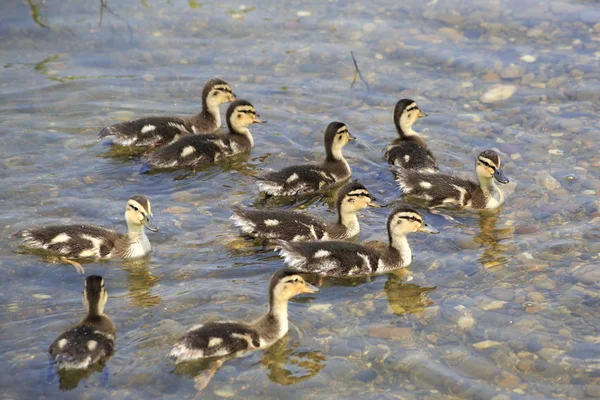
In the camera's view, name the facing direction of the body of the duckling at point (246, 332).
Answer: to the viewer's right

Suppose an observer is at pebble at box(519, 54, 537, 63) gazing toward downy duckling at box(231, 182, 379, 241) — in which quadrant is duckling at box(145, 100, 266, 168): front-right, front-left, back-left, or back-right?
front-right

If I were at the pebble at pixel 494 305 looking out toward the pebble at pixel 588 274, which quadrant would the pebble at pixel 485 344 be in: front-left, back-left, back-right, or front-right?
back-right

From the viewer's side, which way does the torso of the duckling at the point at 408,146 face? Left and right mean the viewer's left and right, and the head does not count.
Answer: facing away from the viewer and to the right of the viewer

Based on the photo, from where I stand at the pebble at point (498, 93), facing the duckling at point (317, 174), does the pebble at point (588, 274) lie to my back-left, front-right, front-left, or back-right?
front-left

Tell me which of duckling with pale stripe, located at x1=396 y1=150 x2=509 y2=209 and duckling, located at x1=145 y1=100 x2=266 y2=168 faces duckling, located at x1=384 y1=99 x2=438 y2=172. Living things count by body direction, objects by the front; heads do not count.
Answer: duckling, located at x1=145 y1=100 x2=266 y2=168

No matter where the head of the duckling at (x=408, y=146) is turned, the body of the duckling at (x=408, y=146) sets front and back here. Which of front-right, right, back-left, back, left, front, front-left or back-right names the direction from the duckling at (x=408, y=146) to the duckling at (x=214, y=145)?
back-left

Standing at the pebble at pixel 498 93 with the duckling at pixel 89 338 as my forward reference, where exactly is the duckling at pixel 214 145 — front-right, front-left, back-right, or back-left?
front-right

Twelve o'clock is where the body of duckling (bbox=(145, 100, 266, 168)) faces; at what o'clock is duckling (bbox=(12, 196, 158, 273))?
duckling (bbox=(12, 196, 158, 273)) is roughly at 4 o'clock from duckling (bbox=(145, 100, 266, 168)).

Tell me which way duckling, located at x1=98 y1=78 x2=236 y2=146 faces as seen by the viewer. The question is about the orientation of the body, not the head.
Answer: to the viewer's right

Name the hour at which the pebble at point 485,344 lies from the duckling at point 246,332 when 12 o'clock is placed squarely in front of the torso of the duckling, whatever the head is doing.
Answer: The pebble is roughly at 12 o'clock from the duckling.

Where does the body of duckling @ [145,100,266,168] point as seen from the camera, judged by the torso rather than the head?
to the viewer's right

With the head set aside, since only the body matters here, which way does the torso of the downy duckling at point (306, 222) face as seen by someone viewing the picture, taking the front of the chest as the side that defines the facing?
to the viewer's right

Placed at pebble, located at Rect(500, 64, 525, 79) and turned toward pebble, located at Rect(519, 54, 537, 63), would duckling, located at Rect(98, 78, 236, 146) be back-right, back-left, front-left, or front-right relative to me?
back-left

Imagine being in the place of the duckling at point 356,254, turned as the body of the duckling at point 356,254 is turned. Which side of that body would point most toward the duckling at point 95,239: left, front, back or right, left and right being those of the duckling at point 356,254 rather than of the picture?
back
